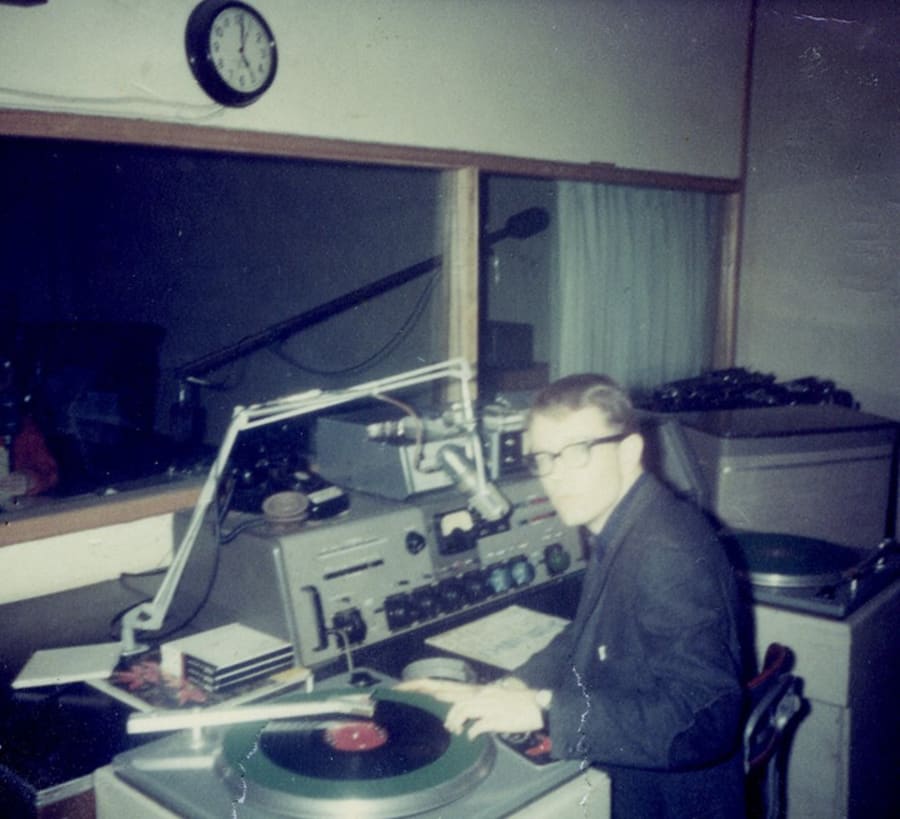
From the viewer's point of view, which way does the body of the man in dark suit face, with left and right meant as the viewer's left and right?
facing to the left of the viewer

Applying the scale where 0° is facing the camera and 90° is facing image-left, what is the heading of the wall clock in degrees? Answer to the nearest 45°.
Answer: approximately 315°

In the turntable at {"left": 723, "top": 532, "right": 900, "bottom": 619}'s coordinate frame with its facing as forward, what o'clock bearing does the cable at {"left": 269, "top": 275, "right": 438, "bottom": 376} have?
The cable is roughly at 3 o'clock from the turntable.

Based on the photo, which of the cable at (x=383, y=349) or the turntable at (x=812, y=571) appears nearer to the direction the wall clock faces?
the turntable

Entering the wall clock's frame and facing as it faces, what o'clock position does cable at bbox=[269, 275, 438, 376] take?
The cable is roughly at 8 o'clock from the wall clock.

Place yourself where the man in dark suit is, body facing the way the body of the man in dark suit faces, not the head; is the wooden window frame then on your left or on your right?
on your right

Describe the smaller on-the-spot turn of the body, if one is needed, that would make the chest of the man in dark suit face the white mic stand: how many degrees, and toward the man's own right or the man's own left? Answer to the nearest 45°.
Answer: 0° — they already face it

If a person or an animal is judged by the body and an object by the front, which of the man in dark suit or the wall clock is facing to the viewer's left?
the man in dark suit

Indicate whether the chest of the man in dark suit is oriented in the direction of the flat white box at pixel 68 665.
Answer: yes

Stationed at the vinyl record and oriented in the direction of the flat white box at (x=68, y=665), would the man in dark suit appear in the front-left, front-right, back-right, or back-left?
back-right

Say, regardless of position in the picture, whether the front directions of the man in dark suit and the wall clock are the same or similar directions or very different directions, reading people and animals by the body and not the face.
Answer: very different directions

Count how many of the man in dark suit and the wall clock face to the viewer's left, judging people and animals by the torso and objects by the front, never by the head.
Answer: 1
